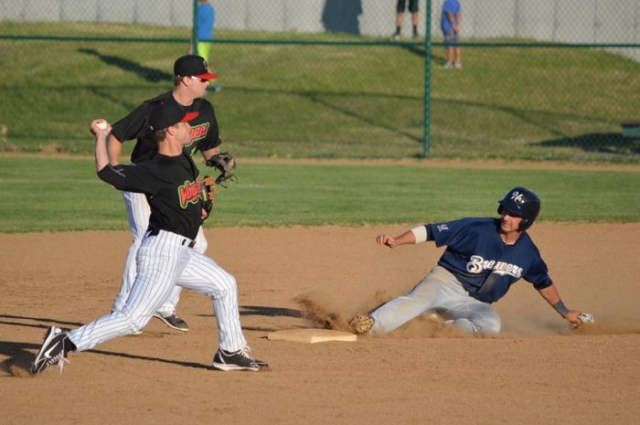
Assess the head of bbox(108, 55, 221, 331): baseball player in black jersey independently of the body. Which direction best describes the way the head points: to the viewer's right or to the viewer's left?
to the viewer's right

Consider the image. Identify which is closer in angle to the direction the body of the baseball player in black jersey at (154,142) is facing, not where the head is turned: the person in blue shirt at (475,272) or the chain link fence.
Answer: the person in blue shirt

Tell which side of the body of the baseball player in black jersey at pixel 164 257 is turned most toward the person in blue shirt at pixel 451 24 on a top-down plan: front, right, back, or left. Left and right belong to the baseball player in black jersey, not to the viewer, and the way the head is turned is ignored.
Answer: left

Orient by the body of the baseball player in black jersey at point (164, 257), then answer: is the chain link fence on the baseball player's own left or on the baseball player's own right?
on the baseball player's own left

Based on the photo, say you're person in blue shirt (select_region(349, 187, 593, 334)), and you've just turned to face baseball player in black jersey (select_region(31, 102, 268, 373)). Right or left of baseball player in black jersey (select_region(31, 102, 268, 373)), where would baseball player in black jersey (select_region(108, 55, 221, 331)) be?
right

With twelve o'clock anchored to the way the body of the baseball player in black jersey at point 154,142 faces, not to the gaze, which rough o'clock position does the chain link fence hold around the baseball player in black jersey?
The chain link fence is roughly at 8 o'clock from the baseball player in black jersey.

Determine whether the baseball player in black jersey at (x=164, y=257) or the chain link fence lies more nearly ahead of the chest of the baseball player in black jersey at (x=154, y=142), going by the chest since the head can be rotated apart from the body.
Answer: the baseball player in black jersey

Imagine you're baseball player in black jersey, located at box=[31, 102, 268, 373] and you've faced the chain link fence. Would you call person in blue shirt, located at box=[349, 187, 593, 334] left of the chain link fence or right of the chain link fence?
right

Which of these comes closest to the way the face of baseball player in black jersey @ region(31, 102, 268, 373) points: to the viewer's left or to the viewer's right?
to the viewer's right

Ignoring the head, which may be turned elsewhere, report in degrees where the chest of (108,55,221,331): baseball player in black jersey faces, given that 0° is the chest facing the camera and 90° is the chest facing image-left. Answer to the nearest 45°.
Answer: approximately 315°

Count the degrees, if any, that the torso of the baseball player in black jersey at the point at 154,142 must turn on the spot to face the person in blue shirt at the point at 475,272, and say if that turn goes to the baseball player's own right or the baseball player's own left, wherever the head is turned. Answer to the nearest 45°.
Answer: approximately 45° to the baseball player's own left
